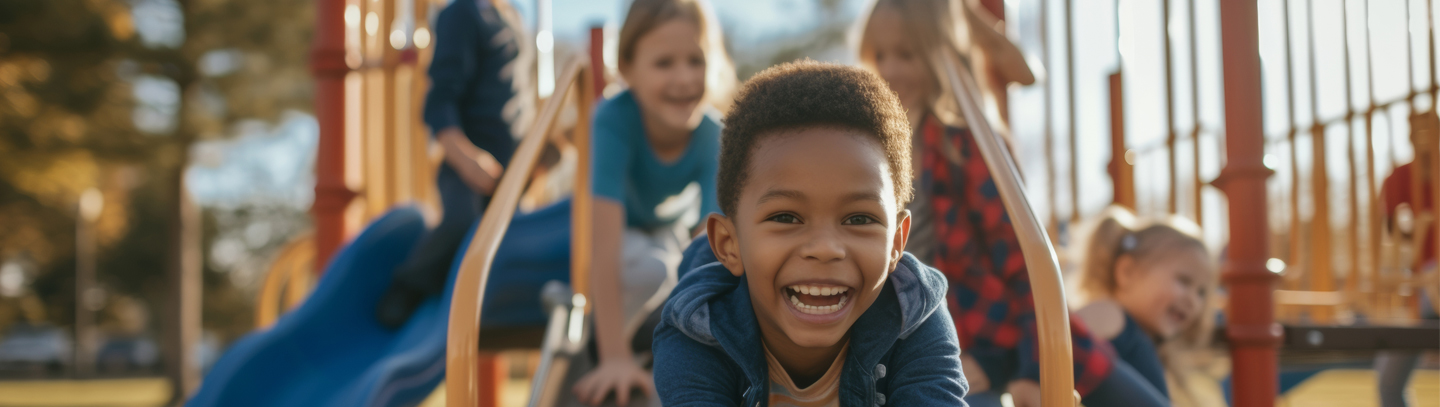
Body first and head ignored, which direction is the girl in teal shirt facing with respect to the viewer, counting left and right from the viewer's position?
facing the viewer

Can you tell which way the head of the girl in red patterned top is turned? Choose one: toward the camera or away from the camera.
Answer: toward the camera

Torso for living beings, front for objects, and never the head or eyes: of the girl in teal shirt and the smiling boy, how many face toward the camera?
2

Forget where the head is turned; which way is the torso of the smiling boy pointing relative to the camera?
toward the camera

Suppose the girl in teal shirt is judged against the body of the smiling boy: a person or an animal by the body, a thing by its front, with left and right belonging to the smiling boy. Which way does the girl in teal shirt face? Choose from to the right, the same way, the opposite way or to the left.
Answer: the same way

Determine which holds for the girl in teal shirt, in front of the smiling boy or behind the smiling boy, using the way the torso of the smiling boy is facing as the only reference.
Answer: behind

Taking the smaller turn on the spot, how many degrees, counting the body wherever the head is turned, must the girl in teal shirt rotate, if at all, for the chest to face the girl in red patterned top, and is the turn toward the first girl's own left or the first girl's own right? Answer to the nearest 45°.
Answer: approximately 90° to the first girl's own left

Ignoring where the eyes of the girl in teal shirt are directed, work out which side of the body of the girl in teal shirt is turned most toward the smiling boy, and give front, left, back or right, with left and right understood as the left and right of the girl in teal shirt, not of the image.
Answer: front
